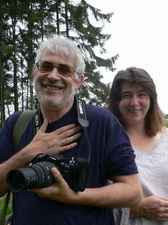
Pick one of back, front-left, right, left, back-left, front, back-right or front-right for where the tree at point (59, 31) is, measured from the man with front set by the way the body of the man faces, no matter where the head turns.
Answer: back-right

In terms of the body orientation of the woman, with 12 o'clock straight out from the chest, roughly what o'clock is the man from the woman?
The man is roughly at 1 o'clock from the woman.

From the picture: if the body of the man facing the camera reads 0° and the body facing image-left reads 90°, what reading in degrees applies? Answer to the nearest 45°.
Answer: approximately 45°

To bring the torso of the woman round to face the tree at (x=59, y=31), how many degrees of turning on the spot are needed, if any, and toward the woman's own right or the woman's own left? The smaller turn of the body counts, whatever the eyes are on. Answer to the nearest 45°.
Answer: approximately 180°

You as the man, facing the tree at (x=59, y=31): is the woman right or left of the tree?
right

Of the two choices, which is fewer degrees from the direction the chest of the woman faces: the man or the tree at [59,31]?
the man

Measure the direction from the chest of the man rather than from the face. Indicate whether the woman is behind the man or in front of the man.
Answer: behind

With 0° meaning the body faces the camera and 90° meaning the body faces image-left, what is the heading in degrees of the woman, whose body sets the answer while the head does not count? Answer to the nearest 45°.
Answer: approximately 0°
